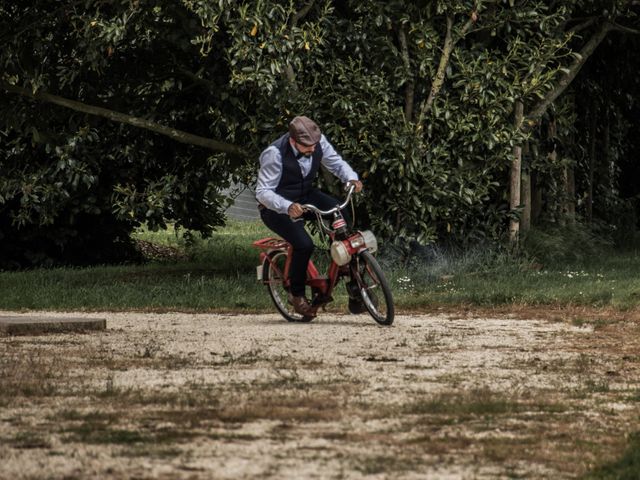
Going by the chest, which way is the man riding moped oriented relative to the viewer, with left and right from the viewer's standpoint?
facing the viewer and to the right of the viewer

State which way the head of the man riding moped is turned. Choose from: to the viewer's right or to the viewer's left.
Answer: to the viewer's right
